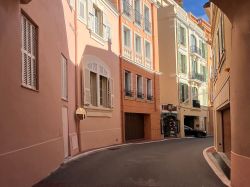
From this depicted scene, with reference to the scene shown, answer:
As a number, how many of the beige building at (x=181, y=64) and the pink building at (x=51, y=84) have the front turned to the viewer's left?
0

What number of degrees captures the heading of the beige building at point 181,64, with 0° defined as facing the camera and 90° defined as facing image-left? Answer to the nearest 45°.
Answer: approximately 315°

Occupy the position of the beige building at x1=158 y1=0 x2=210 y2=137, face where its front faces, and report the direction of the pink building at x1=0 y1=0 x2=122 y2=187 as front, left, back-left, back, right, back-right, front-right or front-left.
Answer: front-right
